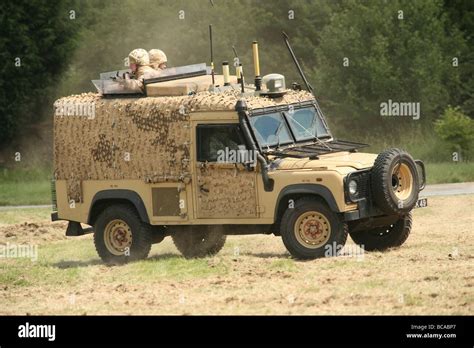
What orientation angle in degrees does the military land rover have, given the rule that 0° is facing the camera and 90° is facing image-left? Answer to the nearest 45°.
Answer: approximately 315°
